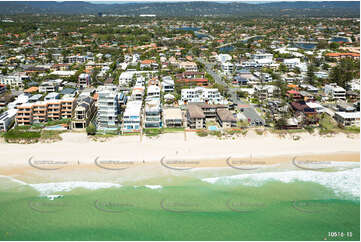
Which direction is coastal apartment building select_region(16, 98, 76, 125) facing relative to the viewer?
toward the camera

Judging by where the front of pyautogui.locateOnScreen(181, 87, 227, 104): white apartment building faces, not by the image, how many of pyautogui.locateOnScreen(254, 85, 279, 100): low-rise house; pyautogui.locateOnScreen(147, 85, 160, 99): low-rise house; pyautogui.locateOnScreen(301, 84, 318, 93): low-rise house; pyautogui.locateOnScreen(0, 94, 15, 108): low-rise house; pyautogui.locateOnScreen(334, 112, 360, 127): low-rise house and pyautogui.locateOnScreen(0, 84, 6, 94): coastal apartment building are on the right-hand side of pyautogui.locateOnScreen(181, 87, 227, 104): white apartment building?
3

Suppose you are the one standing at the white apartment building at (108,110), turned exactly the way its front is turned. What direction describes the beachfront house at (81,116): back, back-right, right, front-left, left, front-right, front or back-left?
right

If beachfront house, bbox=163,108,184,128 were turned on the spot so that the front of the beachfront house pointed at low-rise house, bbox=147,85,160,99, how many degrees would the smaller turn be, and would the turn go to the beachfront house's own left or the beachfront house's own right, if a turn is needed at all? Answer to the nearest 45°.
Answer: approximately 180°

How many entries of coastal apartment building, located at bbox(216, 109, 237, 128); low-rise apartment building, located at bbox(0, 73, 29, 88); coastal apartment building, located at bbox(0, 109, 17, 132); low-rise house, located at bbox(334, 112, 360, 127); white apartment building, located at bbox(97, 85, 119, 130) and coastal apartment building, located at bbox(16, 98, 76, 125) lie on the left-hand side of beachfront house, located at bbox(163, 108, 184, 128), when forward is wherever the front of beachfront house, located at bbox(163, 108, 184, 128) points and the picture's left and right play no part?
2

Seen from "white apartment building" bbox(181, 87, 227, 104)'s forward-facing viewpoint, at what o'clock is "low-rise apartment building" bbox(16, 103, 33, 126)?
The low-rise apartment building is roughly at 2 o'clock from the white apartment building.

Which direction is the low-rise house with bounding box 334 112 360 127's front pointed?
toward the camera

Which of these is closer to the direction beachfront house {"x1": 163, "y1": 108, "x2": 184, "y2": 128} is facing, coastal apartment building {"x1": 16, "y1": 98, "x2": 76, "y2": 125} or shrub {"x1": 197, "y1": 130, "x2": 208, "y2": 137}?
the shrub

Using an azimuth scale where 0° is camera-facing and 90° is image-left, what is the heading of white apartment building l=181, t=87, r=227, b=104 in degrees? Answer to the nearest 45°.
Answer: approximately 0°

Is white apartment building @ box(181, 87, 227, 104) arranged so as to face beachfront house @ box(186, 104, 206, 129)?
yes

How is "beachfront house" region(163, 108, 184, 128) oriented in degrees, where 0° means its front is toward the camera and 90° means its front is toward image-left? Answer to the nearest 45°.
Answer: approximately 0°

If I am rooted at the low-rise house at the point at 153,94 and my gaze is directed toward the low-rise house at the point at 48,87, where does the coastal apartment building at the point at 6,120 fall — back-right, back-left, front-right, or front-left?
front-left
